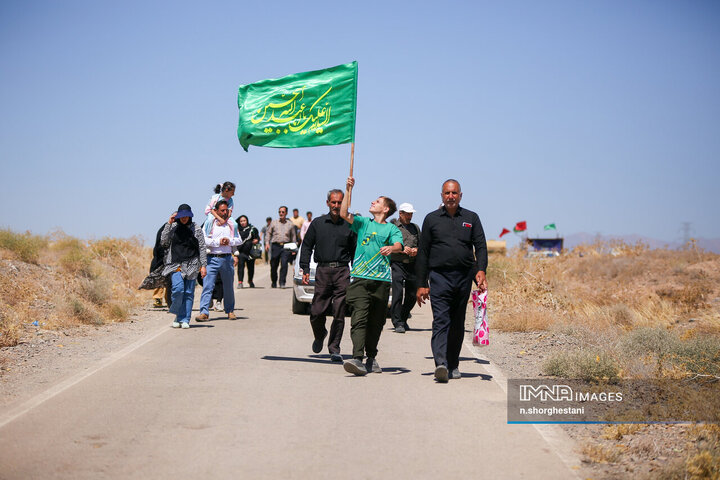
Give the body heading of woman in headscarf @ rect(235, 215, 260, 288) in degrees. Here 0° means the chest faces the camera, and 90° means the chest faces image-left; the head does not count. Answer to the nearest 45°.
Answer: approximately 0°

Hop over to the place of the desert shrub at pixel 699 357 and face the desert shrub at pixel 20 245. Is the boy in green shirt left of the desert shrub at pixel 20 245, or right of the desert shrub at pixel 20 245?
left

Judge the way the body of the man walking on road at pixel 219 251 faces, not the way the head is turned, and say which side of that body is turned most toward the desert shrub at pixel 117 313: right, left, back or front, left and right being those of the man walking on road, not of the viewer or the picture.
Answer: right

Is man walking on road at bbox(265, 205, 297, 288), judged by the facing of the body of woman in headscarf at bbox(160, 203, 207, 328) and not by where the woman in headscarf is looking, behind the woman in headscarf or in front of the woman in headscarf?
behind

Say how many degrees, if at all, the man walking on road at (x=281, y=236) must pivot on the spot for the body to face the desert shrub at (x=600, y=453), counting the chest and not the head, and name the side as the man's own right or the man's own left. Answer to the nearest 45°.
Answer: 0° — they already face it

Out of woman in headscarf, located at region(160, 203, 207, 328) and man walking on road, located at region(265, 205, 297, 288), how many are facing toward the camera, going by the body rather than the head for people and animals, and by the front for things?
2

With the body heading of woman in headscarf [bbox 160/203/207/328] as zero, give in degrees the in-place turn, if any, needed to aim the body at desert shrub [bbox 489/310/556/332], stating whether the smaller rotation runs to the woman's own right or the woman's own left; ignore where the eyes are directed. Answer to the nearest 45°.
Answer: approximately 90° to the woman's own left
